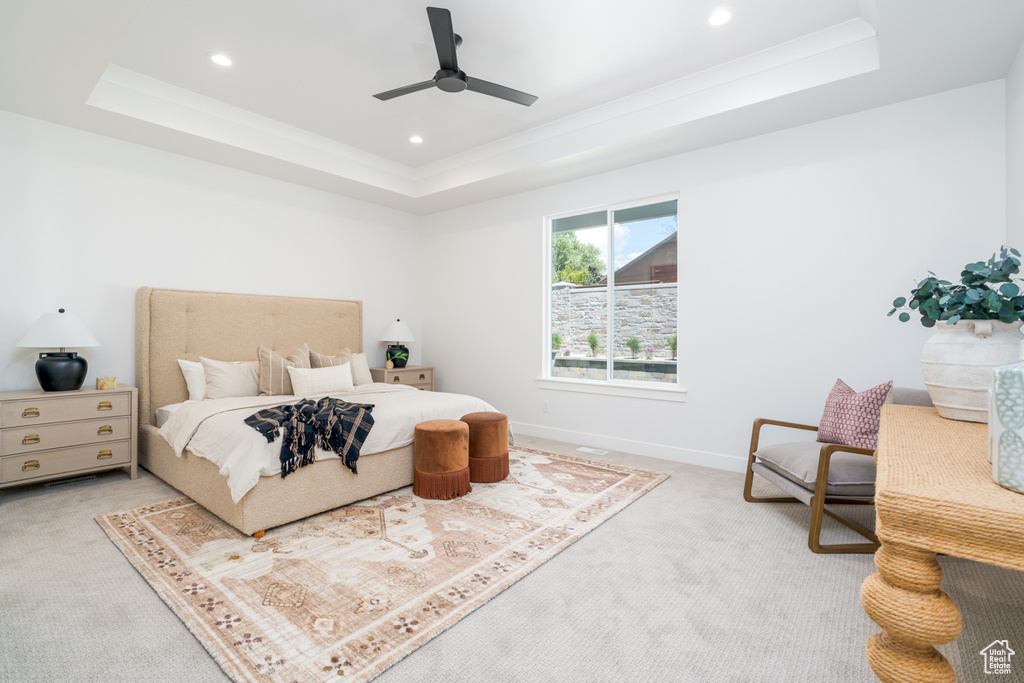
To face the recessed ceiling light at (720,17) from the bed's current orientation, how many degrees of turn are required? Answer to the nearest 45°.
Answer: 0° — it already faces it

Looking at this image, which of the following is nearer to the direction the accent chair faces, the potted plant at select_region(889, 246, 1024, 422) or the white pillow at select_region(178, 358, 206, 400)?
the white pillow

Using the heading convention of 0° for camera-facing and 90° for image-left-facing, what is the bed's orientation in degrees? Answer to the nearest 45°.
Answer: approximately 315°

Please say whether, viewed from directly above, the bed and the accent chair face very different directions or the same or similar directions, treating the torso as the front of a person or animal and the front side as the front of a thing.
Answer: very different directions

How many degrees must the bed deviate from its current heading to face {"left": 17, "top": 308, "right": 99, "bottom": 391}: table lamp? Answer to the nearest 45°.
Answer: approximately 135° to its right

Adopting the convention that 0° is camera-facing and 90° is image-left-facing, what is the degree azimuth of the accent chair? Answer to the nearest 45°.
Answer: approximately 45°

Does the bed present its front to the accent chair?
yes
